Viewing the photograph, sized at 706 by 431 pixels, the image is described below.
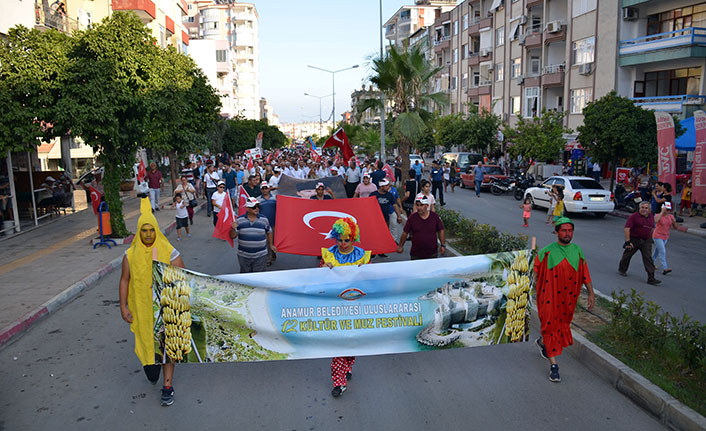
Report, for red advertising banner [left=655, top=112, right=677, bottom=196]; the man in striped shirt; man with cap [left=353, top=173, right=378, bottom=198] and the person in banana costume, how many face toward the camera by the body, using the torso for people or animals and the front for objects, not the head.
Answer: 4

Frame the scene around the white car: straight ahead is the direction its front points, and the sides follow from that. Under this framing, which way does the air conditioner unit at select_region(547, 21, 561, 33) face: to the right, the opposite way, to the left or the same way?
to the left

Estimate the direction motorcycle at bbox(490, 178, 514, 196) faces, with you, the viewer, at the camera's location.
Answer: facing the viewer and to the left of the viewer

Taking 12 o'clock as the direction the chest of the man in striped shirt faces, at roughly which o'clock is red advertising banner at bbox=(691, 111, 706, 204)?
The red advertising banner is roughly at 8 o'clock from the man in striped shirt.

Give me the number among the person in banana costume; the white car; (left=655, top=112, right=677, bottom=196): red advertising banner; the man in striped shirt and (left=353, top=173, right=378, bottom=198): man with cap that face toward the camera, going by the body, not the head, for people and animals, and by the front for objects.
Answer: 4

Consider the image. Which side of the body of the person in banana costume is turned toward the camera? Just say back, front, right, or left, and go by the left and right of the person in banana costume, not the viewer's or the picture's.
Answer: front

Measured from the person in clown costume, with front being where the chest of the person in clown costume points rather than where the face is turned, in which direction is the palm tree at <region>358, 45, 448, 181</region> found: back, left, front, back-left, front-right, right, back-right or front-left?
back

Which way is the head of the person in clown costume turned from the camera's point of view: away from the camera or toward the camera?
toward the camera

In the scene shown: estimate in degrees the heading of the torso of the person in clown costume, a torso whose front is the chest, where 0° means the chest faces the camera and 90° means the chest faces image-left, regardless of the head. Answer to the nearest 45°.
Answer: approximately 0°

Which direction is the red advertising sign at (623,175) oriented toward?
toward the camera

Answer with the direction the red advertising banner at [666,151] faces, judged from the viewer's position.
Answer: facing the viewer
